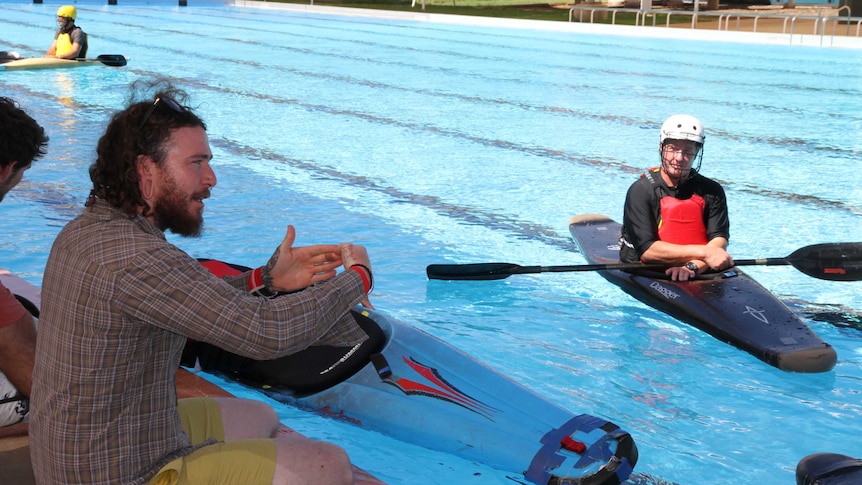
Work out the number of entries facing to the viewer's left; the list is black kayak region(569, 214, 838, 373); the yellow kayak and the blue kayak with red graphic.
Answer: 1

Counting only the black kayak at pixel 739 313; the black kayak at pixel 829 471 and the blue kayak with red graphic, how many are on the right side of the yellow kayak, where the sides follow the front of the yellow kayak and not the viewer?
0

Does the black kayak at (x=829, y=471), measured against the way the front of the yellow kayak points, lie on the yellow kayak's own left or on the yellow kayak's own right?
on the yellow kayak's own left

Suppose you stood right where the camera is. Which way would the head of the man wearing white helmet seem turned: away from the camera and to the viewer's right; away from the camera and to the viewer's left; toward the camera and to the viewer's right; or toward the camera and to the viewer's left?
toward the camera and to the viewer's left

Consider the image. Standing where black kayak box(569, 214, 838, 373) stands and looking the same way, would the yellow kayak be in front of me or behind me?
behind

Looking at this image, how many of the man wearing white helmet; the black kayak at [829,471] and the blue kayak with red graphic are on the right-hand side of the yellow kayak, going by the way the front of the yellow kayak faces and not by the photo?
0

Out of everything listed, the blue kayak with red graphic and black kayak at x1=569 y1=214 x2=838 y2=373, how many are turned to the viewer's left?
0

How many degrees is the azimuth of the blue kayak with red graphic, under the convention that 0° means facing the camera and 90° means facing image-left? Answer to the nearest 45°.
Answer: approximately 315°

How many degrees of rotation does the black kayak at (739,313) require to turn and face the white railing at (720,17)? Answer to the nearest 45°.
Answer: approximately 135° to its left

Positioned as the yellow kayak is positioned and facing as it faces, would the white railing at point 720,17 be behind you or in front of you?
behind

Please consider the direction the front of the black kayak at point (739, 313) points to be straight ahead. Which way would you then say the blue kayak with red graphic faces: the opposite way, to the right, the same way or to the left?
the same way

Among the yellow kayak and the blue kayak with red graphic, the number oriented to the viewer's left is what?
1

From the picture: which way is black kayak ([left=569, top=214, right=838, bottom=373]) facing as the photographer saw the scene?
facing the viewer and to the right of the viewer
